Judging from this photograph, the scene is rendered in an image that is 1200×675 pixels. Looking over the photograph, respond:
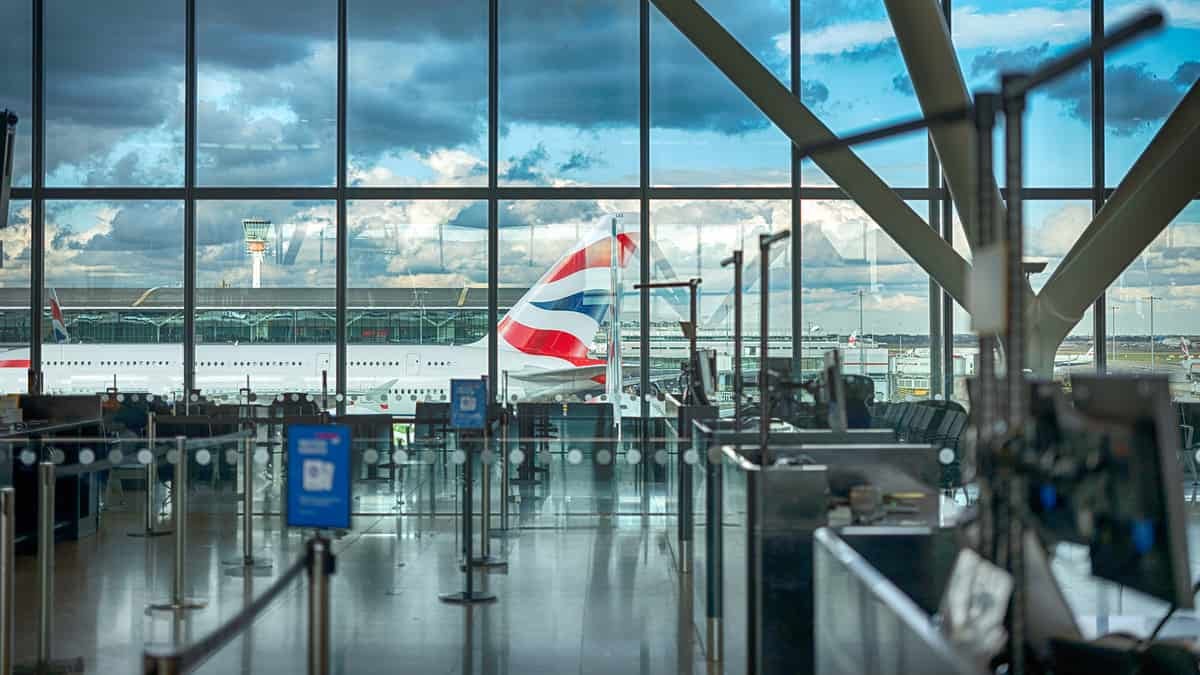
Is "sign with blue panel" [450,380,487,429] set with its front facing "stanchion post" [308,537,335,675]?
yes

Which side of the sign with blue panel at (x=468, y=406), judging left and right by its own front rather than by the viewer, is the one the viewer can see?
front

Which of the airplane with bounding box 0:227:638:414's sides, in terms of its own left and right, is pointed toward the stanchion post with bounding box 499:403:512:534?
left

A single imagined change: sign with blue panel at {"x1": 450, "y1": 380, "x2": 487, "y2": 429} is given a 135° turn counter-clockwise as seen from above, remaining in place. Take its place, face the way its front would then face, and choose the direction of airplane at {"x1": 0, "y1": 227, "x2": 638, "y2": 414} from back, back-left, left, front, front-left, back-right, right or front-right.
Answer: front-left

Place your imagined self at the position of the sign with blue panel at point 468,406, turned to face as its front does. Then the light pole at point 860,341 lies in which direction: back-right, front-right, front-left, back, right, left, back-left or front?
back-left

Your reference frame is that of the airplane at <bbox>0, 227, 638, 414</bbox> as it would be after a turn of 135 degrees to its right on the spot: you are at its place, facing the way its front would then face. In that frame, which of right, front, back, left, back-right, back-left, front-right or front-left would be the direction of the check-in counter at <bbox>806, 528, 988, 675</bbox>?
back-right

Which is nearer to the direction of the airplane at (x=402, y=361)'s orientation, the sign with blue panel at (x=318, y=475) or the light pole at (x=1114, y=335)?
the sign with blue panel

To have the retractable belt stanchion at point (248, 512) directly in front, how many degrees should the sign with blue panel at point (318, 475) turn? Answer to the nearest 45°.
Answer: approximately 180°

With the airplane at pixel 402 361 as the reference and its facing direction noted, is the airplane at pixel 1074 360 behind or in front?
behind

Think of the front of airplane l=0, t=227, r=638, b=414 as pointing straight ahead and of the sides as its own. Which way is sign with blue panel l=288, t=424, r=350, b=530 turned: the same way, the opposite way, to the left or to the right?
to the left

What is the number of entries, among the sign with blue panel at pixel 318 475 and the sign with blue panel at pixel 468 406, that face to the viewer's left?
0

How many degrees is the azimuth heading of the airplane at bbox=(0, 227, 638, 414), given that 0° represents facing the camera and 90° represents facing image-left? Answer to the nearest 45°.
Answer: approximately 90°

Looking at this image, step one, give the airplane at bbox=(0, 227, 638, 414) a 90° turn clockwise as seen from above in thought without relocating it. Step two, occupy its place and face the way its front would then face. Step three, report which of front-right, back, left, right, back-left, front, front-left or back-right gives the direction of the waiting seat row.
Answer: back-right

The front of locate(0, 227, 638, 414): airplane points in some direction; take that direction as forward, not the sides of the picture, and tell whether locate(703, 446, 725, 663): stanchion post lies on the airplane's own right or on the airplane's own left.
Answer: on the airplane's own left
